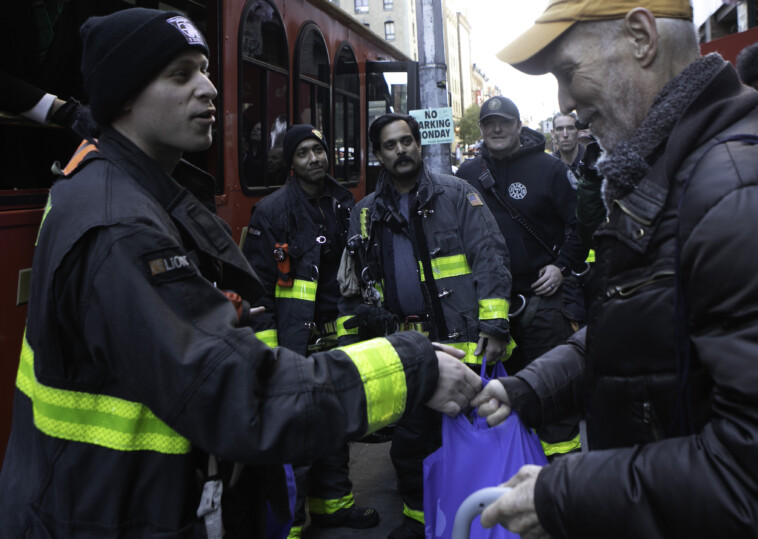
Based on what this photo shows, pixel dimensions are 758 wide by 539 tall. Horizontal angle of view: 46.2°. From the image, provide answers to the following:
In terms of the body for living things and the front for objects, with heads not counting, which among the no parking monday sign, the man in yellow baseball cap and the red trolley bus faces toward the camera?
the no parking monday sign

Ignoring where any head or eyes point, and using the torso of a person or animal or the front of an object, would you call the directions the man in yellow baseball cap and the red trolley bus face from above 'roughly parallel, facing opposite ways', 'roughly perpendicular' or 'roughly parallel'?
roughly perpendicular

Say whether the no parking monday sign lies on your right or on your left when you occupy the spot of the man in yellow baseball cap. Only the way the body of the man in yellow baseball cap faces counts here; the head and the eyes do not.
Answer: on your right

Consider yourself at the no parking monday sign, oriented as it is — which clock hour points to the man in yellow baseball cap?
The man in yellow baseball cap is roughly at 12 o'clock from the no parking monday sign.

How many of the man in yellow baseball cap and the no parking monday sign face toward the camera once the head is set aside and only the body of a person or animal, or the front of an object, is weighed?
1

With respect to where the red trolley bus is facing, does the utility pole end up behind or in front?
in front

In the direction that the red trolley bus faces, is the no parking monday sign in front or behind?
in front

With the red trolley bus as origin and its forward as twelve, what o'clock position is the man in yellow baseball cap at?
The man in yellow baseball cap is roughly at 4 o'clock from the red trolley bus.

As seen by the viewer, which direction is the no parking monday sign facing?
toward the camera

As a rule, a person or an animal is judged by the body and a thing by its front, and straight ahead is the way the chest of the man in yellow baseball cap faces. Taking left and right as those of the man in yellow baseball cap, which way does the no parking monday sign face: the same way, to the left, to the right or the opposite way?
to the left

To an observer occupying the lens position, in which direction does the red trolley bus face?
facing away from the viewer and to the right of the viewer

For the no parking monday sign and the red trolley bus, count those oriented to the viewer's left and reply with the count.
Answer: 0

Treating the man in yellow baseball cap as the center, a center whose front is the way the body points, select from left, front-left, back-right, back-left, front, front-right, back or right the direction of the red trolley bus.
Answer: front-right

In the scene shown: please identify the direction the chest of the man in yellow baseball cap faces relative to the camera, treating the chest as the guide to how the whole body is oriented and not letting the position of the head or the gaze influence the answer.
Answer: to the viewer's left

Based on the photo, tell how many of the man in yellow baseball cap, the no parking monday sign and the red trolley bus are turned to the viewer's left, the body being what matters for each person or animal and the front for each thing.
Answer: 1

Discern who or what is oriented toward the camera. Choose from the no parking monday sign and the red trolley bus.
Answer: the no parking monday sign

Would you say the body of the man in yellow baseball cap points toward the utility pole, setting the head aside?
no

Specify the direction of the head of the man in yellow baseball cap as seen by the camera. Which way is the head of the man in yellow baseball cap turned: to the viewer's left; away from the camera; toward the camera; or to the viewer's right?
to the viewer's left
